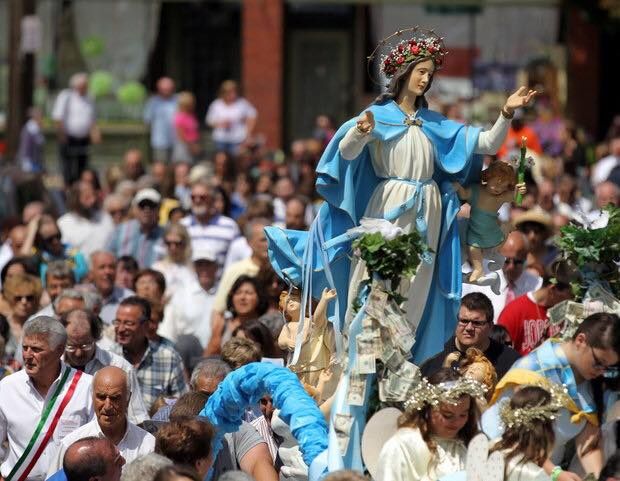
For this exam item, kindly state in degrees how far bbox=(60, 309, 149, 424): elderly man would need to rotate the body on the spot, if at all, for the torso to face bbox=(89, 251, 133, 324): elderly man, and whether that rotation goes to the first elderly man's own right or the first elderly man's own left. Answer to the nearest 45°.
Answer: approximately 135° to the first elderly man's own right

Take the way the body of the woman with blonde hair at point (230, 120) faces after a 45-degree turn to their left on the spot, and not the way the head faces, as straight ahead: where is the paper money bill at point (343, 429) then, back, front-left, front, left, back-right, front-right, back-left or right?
front-right

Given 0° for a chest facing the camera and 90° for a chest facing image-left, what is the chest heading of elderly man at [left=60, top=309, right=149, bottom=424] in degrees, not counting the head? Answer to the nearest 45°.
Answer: approximately 45°

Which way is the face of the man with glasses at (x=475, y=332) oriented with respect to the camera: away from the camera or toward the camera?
toward the camera

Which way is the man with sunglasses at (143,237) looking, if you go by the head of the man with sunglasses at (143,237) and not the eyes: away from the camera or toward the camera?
toward the camera

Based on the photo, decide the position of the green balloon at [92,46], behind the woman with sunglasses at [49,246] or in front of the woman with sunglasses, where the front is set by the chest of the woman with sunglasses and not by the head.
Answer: behind

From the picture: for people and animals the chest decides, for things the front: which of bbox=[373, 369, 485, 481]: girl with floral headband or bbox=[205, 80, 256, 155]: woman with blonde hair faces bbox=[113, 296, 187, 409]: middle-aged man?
the woman with blonde hair

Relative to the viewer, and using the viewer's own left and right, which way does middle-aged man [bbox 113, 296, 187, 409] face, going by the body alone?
facing the viewer and to the left of the viewer

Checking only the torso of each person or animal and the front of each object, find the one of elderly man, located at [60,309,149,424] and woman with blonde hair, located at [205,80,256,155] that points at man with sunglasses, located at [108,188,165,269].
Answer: the woman with blonde hair

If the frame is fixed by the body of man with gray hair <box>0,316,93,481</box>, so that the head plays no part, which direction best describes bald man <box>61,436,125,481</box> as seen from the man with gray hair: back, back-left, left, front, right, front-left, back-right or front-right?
front-left

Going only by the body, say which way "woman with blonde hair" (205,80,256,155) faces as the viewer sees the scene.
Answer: toward the camera

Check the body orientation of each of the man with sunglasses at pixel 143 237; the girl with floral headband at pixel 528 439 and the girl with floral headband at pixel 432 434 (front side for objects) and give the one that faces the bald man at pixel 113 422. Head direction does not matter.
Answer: the man with sunglasses
